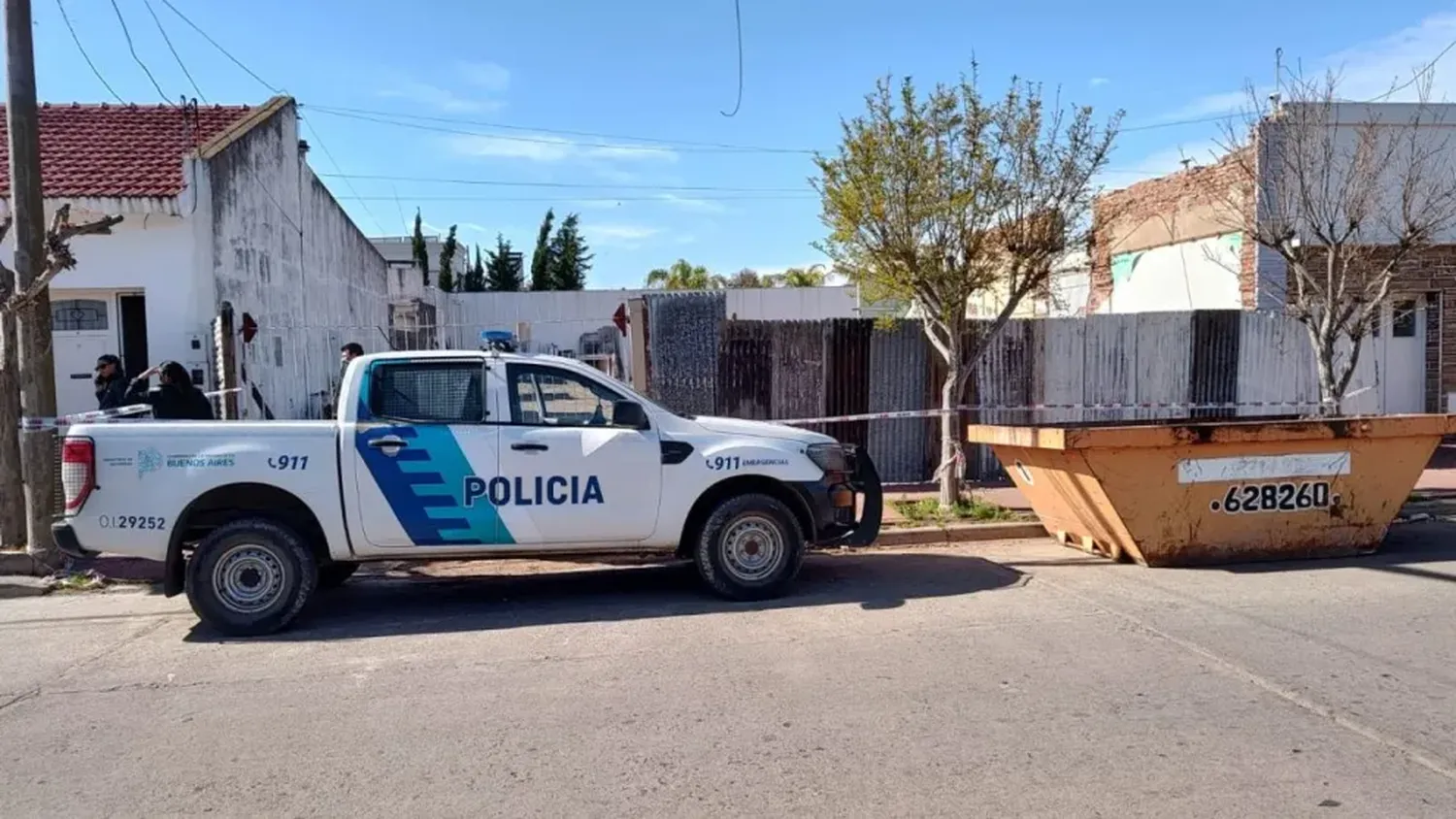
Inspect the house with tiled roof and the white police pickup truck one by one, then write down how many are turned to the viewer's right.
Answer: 1

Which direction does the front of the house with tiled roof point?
toward the camera

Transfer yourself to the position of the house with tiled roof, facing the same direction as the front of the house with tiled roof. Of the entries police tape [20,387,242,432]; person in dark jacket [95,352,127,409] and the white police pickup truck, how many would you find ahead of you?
3

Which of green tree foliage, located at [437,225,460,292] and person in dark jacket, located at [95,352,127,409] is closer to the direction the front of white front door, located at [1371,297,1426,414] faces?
the person in dark jacket

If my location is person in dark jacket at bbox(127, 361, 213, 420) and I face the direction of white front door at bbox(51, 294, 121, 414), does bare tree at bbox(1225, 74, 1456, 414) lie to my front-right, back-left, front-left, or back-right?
back-right

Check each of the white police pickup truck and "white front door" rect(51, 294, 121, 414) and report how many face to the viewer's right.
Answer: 1

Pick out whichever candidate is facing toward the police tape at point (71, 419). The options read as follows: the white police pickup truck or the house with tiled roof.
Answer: the house with tiled roof

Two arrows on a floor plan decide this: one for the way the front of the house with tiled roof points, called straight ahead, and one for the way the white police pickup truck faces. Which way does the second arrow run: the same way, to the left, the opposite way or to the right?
to the left

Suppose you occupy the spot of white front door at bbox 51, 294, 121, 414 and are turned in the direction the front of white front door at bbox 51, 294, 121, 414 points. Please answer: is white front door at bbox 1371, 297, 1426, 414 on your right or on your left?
on your left

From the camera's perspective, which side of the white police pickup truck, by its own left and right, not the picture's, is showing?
right

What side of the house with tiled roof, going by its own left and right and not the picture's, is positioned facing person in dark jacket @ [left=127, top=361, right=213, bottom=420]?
front

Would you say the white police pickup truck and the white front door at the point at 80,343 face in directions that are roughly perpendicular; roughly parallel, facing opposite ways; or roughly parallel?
roughly perpendicular

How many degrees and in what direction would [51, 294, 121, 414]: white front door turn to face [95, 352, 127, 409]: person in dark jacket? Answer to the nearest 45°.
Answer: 0° — it already faces them

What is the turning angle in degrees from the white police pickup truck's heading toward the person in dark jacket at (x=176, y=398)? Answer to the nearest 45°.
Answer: approximately 135° to its left

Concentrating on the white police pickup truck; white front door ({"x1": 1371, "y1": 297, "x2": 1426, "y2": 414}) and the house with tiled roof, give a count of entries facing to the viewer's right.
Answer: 1

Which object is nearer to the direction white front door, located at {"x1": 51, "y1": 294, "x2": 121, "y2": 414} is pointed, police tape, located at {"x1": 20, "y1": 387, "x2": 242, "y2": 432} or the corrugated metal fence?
the police tape

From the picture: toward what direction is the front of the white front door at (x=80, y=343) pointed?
toward the camera

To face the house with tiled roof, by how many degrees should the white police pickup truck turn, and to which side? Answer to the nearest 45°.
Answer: approximately 135° to its left

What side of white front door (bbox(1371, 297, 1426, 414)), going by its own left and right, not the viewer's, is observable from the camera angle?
front

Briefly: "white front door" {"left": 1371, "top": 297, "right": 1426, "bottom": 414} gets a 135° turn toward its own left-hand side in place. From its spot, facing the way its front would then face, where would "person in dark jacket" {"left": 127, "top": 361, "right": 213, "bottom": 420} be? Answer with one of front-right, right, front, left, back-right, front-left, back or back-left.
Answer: back

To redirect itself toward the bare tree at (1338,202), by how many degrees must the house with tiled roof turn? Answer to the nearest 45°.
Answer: approximately 45° to its left
